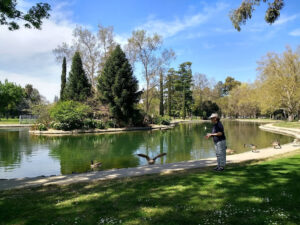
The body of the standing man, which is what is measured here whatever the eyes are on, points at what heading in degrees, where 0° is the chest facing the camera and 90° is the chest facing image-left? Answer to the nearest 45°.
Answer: approximately 90°

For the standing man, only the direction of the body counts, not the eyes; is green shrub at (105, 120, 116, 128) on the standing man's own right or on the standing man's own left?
on the standing man's own right

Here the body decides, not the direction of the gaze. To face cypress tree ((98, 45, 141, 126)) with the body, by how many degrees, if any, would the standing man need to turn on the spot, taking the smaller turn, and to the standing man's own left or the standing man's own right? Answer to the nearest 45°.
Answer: approximately 45° to the standing man's own right

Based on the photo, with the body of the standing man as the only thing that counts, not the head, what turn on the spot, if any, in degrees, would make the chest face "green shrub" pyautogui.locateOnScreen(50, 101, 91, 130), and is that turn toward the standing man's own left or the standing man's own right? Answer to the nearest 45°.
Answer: approximately 45° to the standing man's own right

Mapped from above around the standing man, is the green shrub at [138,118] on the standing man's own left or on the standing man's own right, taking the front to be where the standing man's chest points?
on the standing man's own right

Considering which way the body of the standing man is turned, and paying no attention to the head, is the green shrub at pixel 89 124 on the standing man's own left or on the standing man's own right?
on the standing man's own right

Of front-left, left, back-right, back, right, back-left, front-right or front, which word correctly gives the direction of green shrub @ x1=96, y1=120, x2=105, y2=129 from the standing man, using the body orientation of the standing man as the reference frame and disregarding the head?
front-right

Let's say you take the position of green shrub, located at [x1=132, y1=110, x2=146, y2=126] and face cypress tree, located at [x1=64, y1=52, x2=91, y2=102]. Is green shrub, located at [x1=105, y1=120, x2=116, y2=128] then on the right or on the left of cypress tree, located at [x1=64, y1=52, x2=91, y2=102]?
left
